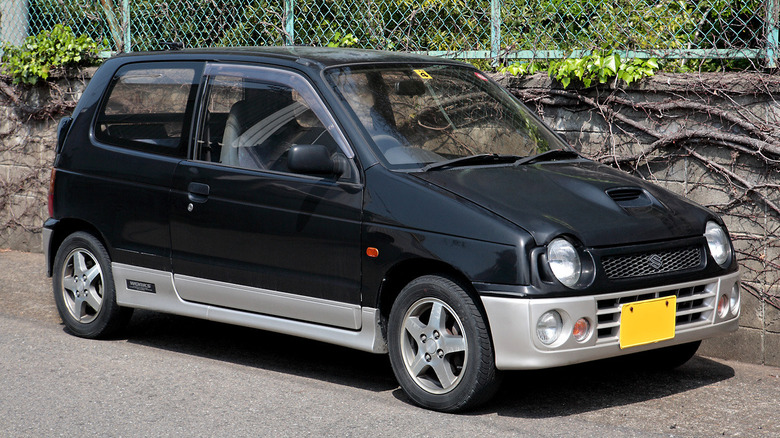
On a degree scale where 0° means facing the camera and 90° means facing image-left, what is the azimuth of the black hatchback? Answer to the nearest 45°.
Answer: approximately 315°

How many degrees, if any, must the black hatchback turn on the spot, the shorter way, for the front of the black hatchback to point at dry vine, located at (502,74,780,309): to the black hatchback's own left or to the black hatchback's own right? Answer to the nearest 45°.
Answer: approximately 90° to the black hatchback's own left

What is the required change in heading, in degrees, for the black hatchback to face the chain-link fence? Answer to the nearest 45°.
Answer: approximately 135° to its left

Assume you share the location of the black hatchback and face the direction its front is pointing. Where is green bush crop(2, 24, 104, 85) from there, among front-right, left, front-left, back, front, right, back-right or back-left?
back

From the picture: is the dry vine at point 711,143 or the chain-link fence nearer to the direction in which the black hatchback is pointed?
the dry vine

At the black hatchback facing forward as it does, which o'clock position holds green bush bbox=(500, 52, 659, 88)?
The green bush is roughly at 9 o'clock from the black hatchback.
